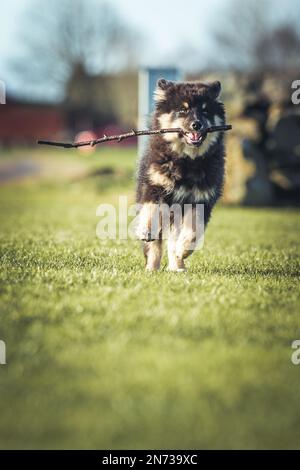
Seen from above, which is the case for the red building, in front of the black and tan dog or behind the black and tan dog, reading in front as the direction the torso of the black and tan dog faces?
behind

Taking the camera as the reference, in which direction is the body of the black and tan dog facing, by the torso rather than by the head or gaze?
toward the camera

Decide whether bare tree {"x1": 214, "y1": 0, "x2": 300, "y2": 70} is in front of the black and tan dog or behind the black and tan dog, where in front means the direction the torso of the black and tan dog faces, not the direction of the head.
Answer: behind
